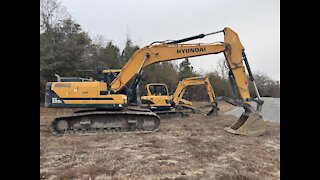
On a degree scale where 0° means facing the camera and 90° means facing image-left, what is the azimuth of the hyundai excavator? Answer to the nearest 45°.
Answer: approximately 270°

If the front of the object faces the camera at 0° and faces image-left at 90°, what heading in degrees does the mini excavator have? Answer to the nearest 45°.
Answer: approximately 270°

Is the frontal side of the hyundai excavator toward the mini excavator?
no

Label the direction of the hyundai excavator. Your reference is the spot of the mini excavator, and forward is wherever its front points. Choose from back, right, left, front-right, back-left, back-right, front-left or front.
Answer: right

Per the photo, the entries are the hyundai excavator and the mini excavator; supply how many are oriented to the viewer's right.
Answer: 2

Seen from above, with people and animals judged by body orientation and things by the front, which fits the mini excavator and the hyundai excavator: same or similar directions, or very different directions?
same or similar directions
